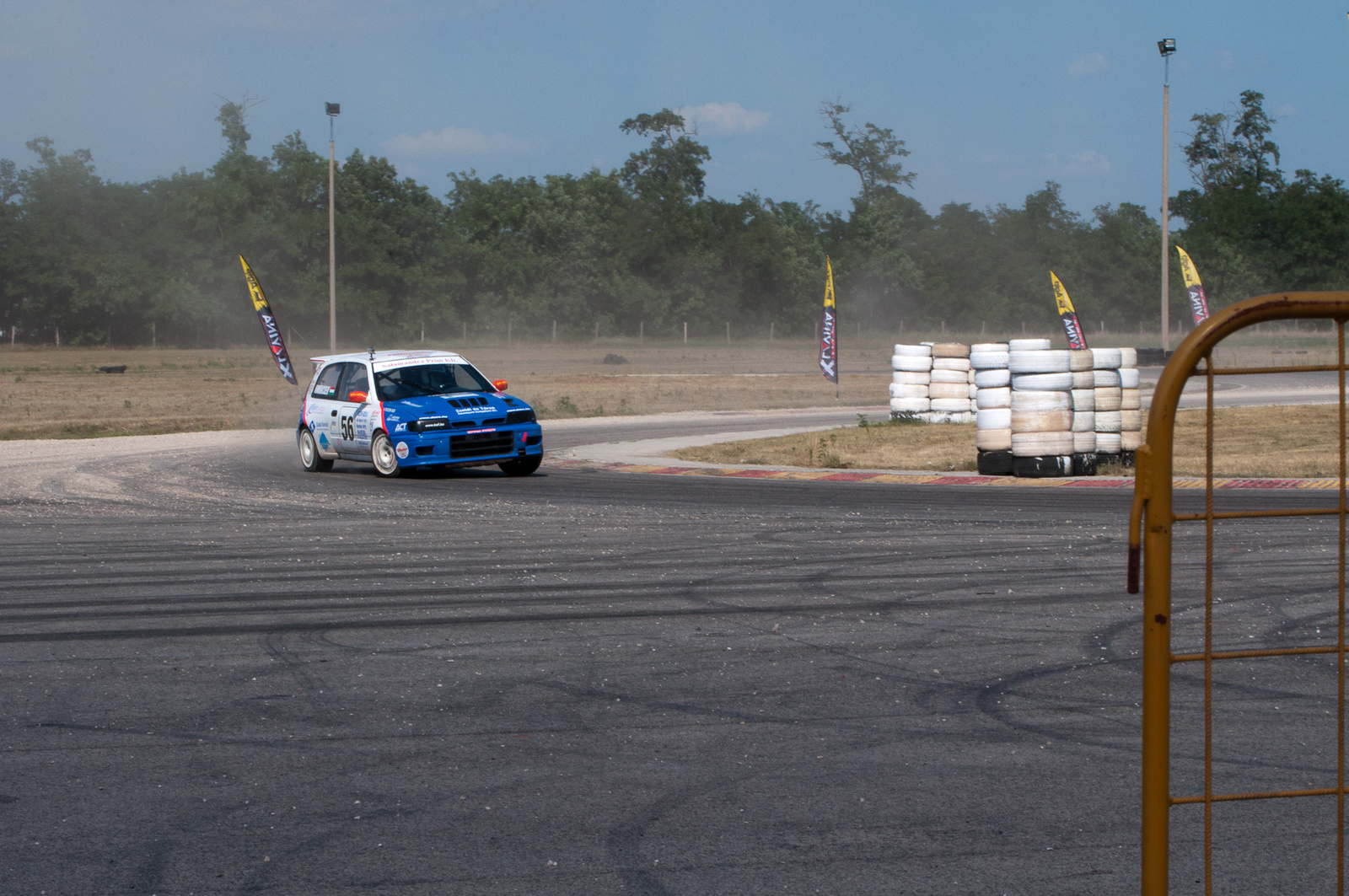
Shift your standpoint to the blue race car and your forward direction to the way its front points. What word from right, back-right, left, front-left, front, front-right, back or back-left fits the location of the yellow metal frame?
front-right

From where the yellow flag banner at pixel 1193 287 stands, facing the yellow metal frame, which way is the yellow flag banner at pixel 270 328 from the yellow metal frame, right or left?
right

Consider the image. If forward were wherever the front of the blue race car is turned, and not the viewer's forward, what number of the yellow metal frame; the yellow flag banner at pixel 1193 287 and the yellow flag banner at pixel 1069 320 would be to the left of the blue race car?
2

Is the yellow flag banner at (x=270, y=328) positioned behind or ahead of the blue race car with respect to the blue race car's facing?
behind

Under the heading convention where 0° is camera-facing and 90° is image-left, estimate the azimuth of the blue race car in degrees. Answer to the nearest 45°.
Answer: approximately 315°

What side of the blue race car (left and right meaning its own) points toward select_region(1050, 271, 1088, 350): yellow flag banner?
left

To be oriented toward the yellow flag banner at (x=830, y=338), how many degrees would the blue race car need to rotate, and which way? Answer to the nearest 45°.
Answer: approximately 90° to its left

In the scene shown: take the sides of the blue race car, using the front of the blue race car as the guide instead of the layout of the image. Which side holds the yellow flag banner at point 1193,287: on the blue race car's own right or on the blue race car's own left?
on the blue race car's own left

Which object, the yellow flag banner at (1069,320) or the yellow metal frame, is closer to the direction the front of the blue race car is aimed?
the yellow metal frame
